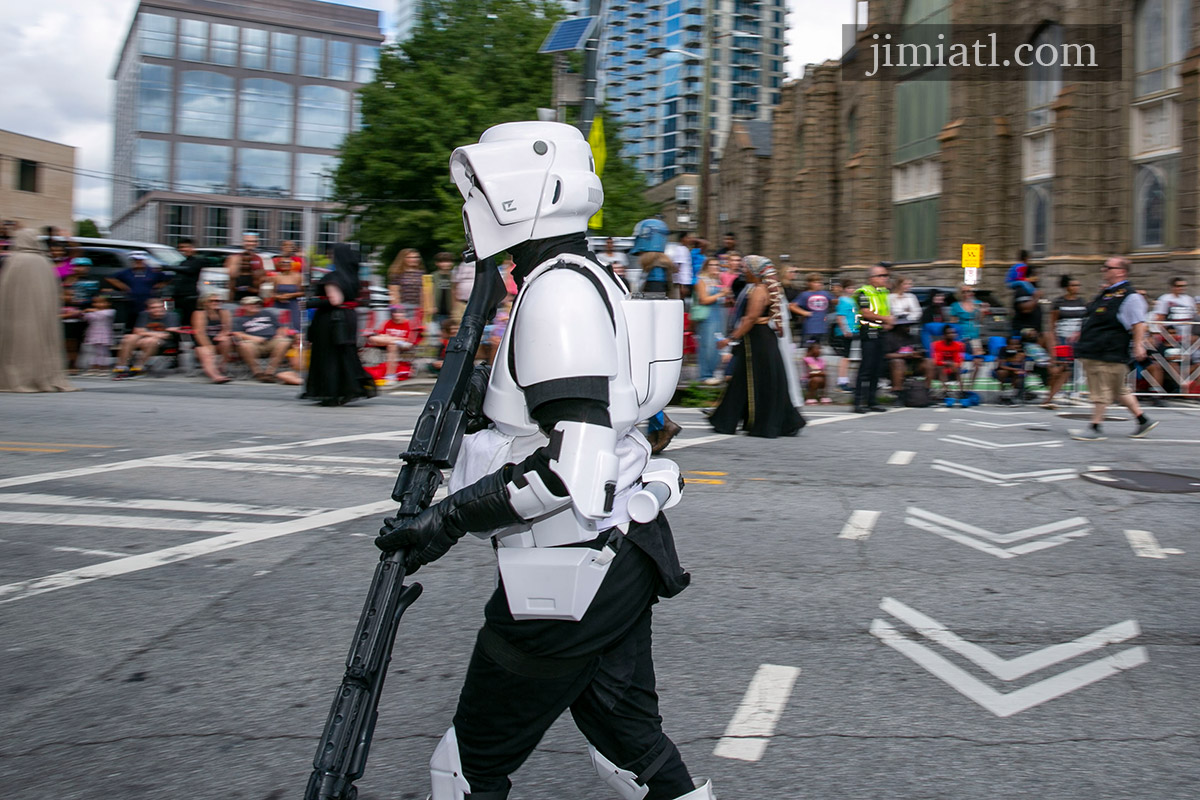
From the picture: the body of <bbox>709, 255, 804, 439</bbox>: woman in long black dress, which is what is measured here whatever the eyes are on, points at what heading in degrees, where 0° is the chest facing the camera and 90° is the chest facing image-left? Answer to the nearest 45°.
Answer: approximately 90°

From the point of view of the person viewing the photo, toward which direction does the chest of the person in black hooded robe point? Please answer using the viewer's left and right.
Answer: facing to the left of the viewer

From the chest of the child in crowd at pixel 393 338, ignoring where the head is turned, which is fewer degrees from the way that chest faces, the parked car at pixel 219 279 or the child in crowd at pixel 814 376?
the child in crowd

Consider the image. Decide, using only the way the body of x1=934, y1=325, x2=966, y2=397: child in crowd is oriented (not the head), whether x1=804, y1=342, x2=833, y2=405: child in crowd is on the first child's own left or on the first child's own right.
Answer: on the first child's own right
